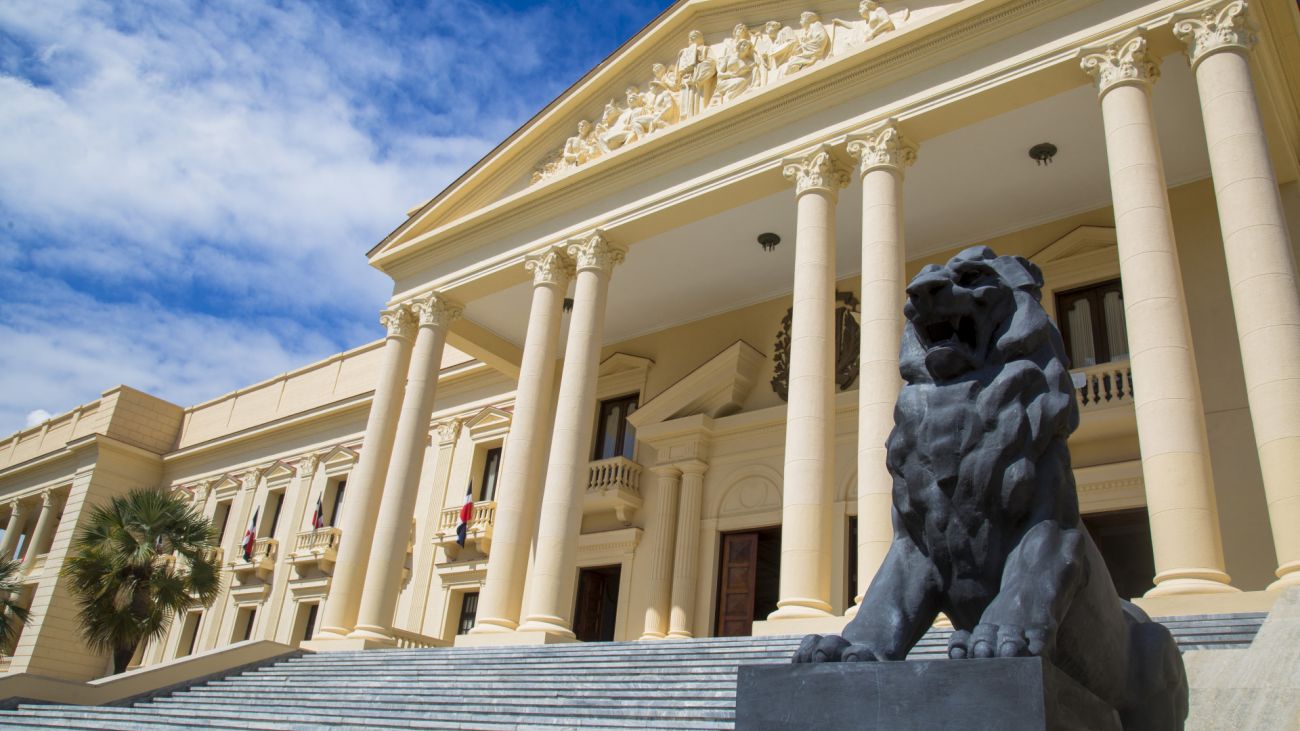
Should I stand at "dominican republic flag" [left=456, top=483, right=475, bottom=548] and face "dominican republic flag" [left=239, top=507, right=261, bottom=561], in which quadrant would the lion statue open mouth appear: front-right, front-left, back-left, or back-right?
back-left

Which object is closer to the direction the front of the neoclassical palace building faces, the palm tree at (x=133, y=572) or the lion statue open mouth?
the lion statue open mouth

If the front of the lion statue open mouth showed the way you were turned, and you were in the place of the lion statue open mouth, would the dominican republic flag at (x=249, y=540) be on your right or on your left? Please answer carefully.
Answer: on your right

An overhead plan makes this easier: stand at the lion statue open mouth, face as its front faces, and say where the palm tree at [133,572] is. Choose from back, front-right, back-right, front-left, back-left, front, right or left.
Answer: right

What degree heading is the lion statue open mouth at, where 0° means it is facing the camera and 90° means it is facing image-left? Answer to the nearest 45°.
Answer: approximately 45°

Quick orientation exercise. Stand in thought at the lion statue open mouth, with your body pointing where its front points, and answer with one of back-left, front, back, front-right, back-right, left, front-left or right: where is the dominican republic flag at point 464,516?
right

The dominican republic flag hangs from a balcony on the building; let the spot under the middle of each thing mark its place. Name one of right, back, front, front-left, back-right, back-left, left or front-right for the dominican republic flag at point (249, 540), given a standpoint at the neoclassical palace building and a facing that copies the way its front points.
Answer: right

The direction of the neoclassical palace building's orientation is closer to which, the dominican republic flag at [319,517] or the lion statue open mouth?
the lion statue open mouth

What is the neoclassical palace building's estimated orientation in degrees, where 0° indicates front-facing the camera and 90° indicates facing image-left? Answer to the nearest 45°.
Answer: approximately 45°

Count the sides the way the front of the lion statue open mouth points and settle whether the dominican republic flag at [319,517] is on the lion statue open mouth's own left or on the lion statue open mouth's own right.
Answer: on the lion statue open mouth's own right

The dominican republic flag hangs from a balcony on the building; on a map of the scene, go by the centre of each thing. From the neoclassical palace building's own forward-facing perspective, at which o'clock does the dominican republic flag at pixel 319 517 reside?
The dominican republic flag is roughly at 3 o'clock from the neoclassical palace building.
